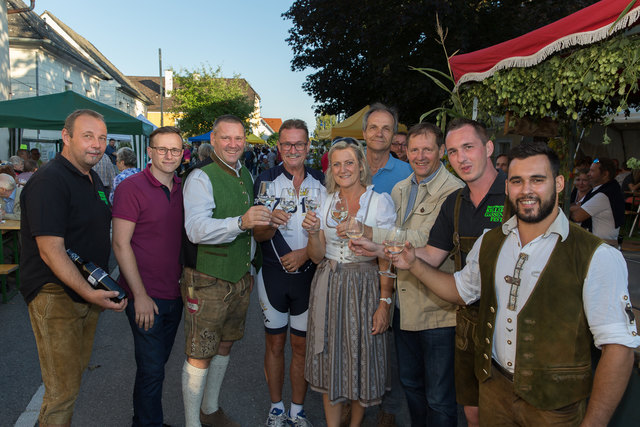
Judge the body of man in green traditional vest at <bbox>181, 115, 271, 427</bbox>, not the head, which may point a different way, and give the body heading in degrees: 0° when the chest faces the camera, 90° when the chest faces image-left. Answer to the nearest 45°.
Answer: approximately 315°

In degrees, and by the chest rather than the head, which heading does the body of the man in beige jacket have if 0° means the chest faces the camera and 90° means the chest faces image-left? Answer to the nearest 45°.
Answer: approximately 45°

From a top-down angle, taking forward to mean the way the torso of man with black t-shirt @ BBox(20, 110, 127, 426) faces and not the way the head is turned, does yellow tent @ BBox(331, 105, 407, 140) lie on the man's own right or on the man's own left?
on the man's own left

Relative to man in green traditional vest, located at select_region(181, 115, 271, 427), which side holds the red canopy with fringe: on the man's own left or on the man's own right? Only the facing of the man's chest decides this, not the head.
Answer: on the man's own left

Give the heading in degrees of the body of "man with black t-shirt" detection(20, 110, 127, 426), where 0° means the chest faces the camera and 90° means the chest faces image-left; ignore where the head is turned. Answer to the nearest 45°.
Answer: approximately 315°

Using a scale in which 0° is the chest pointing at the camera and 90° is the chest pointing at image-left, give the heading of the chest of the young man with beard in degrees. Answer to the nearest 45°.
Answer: approximately 45°

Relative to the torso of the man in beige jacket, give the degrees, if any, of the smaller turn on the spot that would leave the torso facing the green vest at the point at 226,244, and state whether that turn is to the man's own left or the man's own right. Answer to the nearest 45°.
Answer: approximately 45° to the man's own right

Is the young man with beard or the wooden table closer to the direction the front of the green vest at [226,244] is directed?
the young man with beard

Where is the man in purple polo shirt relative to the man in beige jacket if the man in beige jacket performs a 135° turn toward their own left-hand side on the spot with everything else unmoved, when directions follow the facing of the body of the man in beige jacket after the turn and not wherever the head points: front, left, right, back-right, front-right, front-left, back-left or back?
back
